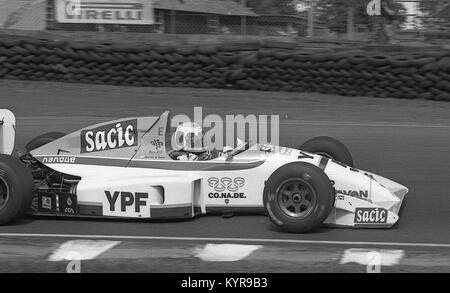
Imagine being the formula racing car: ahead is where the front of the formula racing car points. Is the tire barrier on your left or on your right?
on your left

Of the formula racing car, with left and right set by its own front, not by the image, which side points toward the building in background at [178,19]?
left

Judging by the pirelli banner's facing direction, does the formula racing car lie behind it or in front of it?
in front

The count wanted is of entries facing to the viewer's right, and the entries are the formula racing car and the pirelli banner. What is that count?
1

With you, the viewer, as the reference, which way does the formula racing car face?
facing to the right of the viewer

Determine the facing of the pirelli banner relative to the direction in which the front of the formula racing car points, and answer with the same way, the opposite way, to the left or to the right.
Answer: to the right

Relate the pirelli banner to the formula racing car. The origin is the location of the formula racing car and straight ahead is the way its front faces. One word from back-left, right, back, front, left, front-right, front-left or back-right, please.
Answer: left

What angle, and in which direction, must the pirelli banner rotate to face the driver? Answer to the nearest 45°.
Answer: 0° — it already faces them

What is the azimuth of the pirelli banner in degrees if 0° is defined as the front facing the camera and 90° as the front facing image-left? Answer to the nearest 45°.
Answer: approximately 0°

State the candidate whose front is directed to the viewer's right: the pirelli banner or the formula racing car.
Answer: the formula racing car
